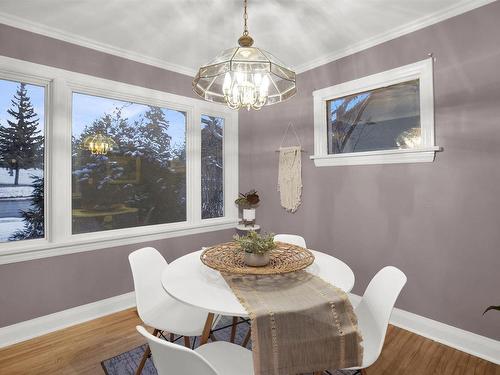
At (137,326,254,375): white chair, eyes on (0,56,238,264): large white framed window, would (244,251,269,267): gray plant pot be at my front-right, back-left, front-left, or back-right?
front-right

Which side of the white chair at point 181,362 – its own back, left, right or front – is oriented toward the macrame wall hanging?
front

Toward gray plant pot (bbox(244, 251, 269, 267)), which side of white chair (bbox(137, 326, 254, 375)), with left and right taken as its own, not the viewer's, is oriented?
front

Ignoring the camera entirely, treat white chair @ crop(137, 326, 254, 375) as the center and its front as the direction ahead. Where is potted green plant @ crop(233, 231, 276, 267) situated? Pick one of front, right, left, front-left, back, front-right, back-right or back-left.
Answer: front

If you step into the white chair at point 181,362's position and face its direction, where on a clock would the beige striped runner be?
The beige striped runner is roughly at 1 o'clock from the white chair.

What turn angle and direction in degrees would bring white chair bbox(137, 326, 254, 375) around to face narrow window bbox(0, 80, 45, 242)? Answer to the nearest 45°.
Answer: approximately 90° to its left

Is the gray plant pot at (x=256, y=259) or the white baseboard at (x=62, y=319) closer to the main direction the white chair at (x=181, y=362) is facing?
the gray plant pot

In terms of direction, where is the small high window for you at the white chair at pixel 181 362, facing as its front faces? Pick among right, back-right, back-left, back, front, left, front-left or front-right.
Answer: front

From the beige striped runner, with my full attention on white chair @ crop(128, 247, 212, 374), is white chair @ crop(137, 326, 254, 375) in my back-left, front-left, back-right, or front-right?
front-left

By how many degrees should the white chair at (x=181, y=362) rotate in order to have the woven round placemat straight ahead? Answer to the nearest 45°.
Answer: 0° — it already faces it

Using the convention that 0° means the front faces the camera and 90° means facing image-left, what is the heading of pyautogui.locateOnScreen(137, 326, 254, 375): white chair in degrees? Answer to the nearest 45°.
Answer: approximately 225°

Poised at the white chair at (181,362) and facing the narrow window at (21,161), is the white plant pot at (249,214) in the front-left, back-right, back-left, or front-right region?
front-right

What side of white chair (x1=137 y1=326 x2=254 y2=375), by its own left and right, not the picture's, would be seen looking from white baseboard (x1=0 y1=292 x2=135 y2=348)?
left
